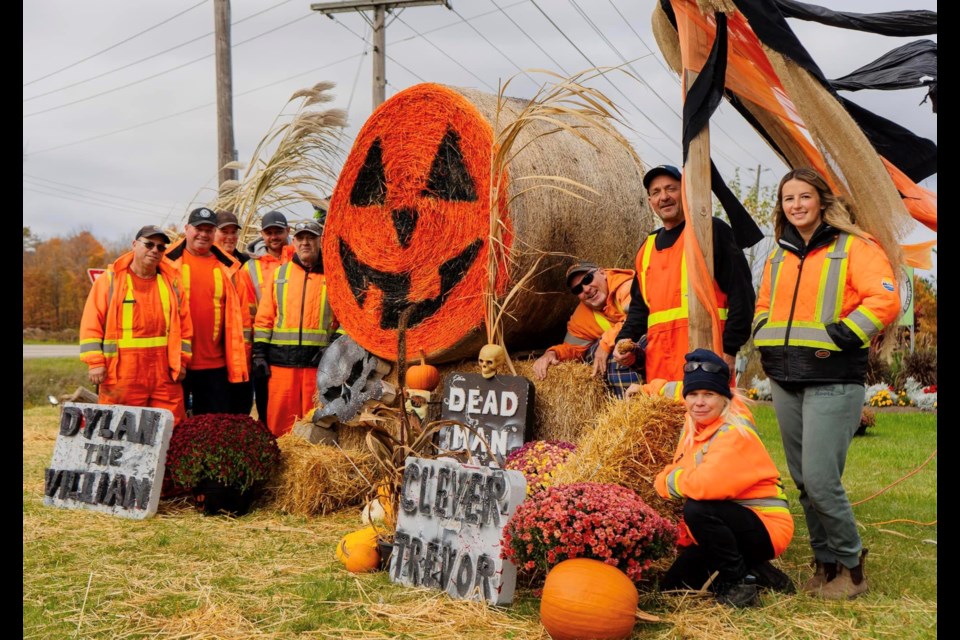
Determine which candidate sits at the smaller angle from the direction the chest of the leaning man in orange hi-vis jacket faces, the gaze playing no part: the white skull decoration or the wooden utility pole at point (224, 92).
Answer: the white skull decoration

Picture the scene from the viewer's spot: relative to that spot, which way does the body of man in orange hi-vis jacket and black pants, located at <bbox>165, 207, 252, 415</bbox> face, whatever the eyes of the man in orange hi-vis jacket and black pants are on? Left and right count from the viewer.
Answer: facing the viewer

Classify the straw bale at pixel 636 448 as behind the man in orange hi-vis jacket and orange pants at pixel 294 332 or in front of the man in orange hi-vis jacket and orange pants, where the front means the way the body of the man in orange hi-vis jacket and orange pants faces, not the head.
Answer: in front

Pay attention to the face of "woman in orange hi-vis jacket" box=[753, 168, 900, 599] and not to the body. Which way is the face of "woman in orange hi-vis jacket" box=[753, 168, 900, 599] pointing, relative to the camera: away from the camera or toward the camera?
toward the camera

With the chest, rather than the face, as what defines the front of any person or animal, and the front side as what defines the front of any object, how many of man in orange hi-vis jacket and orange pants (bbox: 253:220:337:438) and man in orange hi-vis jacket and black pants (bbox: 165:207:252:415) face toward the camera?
2

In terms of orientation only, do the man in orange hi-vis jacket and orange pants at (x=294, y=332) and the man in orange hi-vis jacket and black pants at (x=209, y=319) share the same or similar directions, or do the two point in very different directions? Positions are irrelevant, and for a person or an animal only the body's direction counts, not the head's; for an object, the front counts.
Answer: same or similar directions

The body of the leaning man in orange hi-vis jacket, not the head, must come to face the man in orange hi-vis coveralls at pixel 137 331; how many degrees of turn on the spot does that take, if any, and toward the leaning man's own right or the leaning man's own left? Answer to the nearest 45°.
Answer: approximately 45° to the leaning man's own right

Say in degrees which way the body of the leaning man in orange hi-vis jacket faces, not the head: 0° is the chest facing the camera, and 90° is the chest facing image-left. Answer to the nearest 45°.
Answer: approximately 45°

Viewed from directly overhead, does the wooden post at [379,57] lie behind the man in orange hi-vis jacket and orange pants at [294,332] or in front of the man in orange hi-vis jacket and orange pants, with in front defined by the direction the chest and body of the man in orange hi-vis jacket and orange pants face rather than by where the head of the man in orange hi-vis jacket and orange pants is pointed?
behind

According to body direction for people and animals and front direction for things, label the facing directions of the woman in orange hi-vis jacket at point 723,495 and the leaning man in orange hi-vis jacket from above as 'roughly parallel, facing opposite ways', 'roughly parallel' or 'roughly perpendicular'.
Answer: roughly parallel

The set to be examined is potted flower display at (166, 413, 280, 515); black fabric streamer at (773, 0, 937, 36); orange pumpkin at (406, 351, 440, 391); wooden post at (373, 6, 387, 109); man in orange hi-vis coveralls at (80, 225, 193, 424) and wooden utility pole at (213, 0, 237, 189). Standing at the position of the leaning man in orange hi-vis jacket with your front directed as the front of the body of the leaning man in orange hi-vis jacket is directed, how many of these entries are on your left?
1

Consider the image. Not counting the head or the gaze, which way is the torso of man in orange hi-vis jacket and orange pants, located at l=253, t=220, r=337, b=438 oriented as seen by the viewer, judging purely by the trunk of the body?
toward the camera

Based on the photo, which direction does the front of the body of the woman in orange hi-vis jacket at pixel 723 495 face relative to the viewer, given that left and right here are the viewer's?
facing the viewer and to the left of the viewer
